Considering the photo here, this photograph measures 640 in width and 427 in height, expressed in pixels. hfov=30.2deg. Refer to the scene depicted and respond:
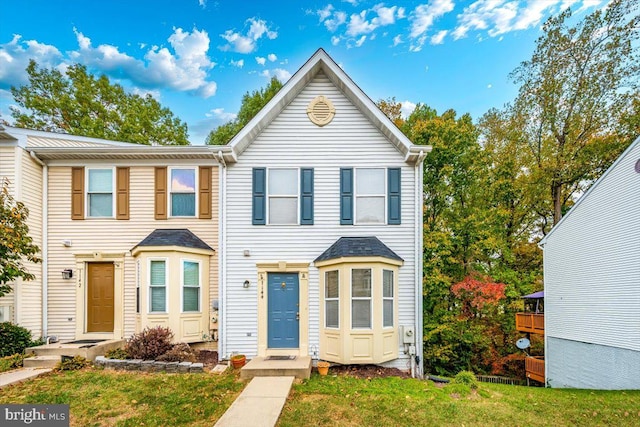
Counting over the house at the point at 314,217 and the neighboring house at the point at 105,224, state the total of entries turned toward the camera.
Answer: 2

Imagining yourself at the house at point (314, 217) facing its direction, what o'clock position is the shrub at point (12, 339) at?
The shrub is roughly at 3 o'clock from the house.

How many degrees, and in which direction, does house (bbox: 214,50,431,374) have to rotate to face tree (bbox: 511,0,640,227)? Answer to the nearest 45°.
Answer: approximately 135° to its left

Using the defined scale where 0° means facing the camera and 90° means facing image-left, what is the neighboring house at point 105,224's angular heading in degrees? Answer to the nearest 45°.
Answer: approximately 0°

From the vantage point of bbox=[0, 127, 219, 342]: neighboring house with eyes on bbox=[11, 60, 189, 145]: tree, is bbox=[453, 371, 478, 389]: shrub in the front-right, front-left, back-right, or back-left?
back-right
